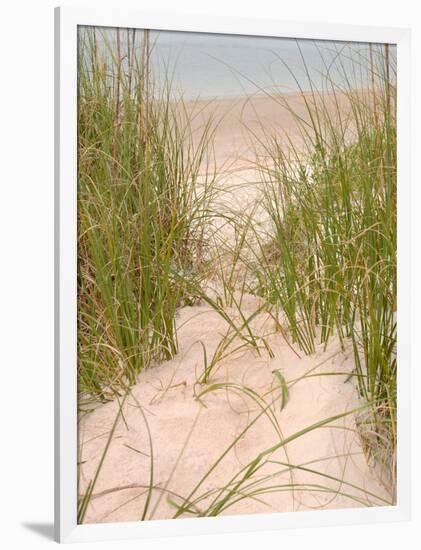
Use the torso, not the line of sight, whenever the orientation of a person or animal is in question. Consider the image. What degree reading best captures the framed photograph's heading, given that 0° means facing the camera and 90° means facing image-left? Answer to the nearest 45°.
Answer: approximately 315°
